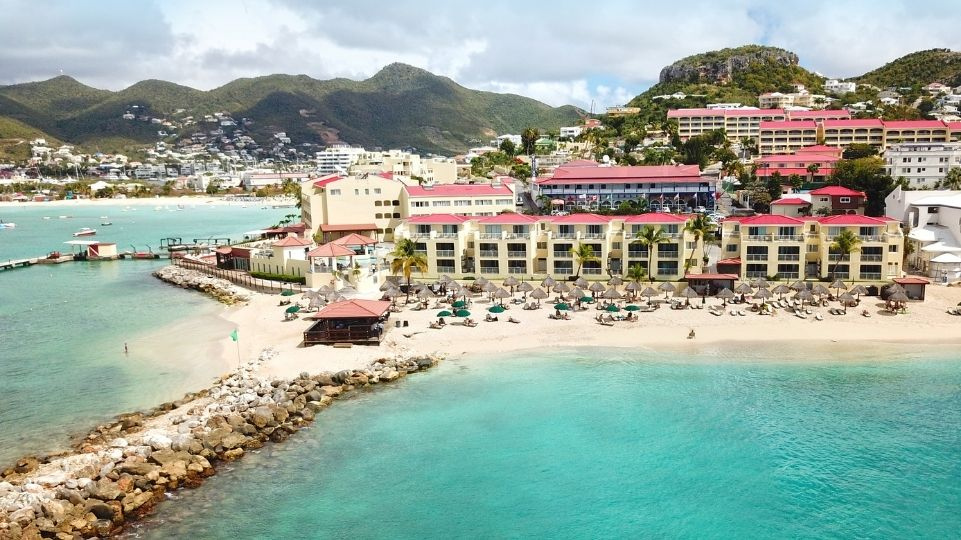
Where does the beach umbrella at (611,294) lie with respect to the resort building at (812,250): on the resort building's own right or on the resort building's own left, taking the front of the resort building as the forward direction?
on the resort building's own right

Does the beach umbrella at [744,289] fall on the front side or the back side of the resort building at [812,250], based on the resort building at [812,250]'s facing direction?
on the front side

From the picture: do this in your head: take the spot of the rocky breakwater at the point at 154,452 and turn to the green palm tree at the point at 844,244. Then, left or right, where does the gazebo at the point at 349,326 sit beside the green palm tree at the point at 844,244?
left

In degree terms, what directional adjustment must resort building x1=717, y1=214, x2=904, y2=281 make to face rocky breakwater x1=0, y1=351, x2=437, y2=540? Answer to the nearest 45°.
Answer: approximately 45° to its right

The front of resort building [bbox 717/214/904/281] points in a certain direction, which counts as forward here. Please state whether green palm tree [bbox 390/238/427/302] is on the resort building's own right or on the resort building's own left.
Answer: on the resort building's own right

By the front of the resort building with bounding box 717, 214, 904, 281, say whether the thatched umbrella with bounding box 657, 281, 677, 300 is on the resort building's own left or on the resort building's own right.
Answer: on the resort building's own right

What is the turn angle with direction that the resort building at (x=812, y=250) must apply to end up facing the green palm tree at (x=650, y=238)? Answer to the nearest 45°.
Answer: approximately 90° to its right

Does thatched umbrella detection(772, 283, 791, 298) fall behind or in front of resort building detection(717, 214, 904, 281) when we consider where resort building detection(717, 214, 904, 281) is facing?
in front

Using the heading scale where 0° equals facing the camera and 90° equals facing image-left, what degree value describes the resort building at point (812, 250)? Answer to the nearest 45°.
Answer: approximately 0°

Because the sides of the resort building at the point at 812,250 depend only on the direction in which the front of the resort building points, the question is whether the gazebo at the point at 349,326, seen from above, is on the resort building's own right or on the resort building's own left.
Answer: on the resort building's own right
